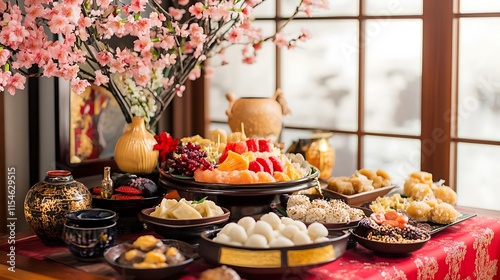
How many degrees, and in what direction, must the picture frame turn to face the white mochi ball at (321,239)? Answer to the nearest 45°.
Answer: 0° — it already faces it

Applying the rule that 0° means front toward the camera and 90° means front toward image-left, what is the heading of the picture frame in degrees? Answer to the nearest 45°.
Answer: approximately 315°

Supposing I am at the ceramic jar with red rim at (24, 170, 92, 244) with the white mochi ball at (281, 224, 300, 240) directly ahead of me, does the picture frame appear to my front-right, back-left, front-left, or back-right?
back-left

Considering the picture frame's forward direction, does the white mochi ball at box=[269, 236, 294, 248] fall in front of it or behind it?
in front

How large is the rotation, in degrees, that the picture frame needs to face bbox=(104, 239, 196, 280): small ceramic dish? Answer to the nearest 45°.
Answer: approximately 45° to its right

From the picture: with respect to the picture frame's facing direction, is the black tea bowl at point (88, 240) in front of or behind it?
in front

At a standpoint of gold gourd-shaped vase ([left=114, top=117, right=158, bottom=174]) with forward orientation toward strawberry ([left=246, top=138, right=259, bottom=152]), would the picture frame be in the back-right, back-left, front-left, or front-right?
back-left
